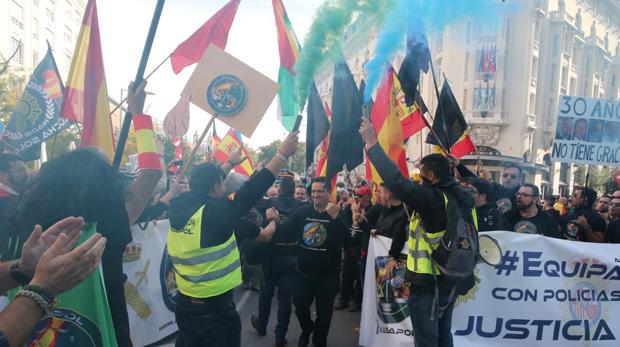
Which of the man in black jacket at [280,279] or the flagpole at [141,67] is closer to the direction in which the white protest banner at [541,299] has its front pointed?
the flagpole

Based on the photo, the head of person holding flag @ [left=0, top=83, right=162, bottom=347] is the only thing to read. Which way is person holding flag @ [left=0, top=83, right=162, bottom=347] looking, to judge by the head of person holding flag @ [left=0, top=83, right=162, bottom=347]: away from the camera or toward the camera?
away from the camera

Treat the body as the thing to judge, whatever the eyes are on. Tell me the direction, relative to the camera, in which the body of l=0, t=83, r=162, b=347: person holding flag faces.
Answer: away from the camera

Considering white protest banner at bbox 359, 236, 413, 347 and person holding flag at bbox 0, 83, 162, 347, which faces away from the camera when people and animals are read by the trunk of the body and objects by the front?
the person holding flag

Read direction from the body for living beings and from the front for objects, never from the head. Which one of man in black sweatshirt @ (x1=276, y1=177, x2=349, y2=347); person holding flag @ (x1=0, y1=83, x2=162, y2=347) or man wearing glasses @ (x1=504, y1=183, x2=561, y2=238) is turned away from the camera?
the person holding flag

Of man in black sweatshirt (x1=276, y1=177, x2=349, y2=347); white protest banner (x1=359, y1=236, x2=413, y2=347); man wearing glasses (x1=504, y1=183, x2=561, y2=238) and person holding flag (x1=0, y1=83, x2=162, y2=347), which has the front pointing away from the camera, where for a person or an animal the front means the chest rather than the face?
the person holding flag

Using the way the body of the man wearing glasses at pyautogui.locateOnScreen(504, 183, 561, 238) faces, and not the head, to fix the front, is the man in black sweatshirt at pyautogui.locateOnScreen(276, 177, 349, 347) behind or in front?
in front

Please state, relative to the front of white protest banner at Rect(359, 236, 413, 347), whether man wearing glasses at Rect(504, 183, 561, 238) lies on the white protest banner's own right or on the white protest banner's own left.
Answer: on the white protest banner's own left

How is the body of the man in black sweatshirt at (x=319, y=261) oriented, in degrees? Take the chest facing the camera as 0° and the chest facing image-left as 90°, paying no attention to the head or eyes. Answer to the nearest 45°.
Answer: approximately 0°

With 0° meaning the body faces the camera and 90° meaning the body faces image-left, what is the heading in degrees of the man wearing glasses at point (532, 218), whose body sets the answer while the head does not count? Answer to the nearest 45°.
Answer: approximately 45°
